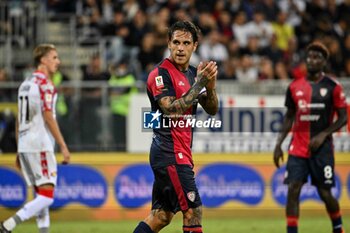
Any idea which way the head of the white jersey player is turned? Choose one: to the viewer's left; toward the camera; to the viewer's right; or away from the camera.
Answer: to the viewer's right

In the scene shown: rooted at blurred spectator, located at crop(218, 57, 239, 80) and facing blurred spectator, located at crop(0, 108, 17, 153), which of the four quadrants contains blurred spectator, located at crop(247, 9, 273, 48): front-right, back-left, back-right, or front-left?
back-right

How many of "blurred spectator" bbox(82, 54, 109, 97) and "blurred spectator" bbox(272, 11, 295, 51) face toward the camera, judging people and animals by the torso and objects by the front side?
2

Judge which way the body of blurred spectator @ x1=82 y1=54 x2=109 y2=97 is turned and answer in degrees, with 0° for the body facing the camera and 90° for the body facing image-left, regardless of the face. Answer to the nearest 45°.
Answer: approximately 0°

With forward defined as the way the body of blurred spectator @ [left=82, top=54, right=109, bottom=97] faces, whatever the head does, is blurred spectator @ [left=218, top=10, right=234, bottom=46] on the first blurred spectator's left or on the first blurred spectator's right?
on the first blurred spectator's left

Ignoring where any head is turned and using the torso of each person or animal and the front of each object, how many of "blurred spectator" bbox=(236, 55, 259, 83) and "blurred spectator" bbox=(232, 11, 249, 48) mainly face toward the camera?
2

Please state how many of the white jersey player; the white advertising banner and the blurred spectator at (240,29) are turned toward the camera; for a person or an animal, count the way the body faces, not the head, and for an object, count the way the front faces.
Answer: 2
